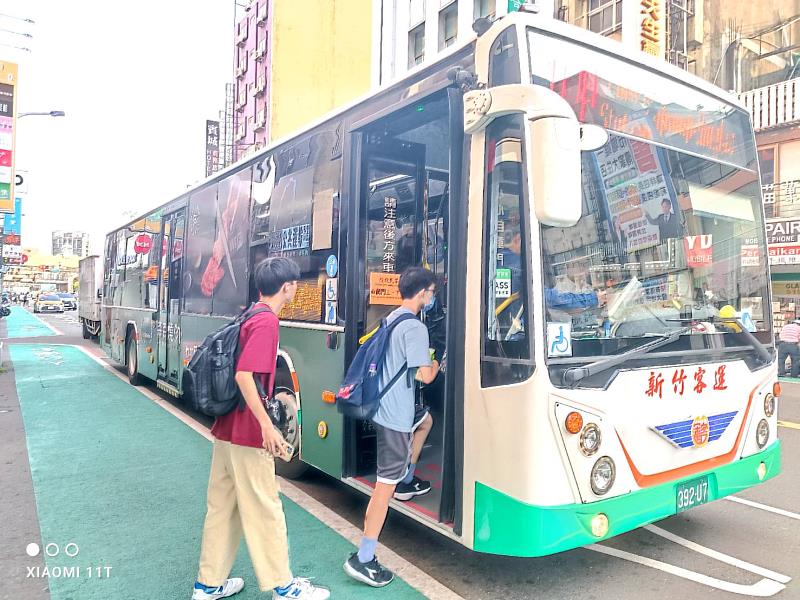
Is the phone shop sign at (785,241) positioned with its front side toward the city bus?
yes

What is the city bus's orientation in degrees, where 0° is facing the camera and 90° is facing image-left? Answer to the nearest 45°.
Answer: approximately 315°

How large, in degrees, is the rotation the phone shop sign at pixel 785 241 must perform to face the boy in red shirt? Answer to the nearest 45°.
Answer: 0° — it already faces them

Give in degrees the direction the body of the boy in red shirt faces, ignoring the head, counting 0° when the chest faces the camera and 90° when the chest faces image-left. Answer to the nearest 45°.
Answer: approximately 270°

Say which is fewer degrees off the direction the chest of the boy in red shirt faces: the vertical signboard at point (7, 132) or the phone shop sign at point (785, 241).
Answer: the phone shop sign

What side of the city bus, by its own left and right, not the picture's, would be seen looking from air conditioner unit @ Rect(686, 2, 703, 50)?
left

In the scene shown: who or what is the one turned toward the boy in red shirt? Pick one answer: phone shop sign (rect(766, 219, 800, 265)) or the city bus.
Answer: the phone shop sign

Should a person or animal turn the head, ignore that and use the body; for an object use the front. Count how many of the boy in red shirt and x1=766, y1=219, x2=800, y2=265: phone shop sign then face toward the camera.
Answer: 1

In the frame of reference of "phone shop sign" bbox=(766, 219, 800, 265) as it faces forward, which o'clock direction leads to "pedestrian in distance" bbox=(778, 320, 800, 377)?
The pedestrian in distance is roughly at 12 o'clock from the phone shop sign.
